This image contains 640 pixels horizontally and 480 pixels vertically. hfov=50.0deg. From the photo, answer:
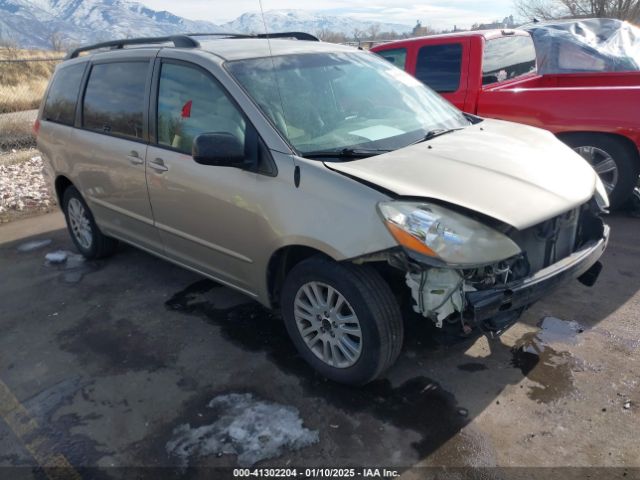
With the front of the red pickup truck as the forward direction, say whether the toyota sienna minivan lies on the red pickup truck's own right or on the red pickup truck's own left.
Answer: on the red pickup truck's own left

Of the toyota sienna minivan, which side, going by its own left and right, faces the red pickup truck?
left

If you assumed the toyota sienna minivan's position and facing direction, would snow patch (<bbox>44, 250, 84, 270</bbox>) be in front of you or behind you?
behind

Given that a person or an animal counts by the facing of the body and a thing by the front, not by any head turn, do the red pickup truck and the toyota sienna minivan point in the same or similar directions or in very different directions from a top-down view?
very different directions

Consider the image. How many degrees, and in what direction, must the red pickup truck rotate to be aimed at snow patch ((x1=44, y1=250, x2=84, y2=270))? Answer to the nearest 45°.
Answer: approximately 90° to its left

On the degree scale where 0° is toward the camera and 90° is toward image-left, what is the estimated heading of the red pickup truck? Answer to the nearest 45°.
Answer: approximately 135°

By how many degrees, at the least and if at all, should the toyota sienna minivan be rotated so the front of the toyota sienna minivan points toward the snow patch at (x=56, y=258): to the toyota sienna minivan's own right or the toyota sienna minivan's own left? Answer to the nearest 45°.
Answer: approximately 180°

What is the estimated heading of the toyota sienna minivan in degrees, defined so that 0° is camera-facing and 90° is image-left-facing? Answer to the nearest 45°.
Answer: approximately 315°
